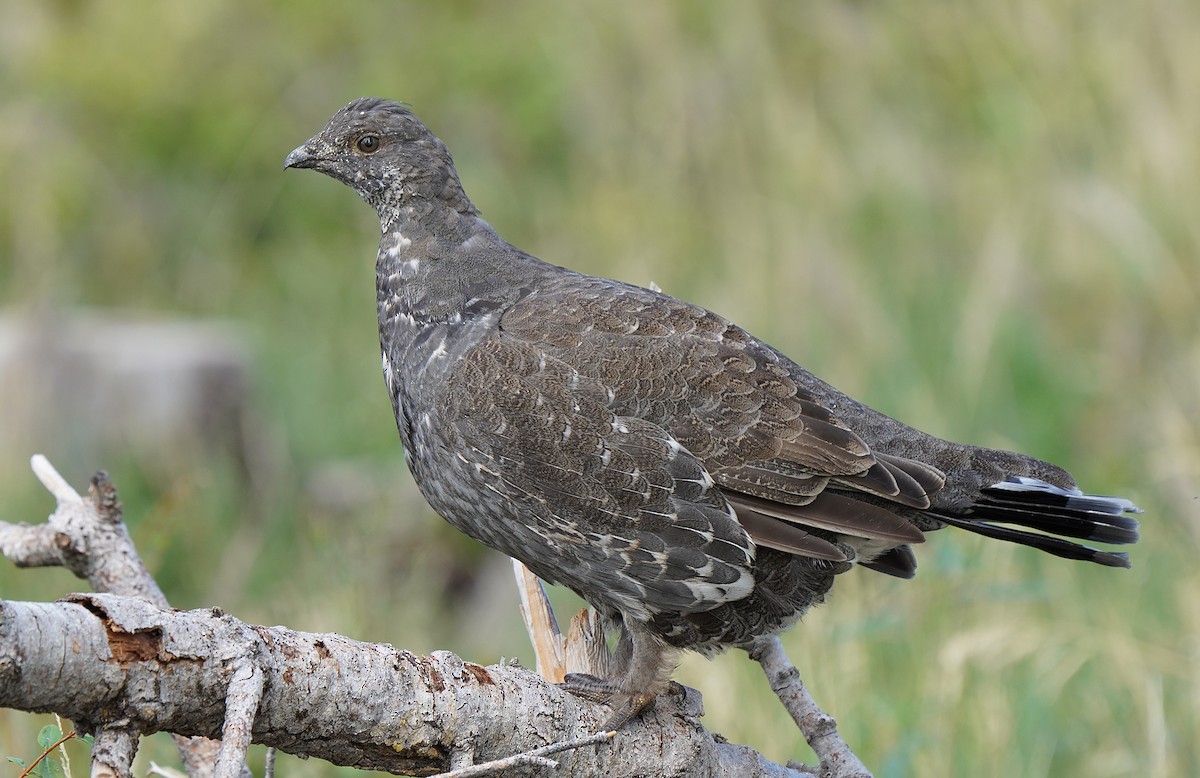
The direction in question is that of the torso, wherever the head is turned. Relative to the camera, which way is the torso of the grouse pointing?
to the viewer's left

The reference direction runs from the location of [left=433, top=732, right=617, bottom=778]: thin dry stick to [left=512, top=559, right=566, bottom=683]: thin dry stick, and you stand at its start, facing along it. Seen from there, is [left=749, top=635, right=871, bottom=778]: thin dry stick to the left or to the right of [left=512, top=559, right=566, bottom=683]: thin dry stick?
right
